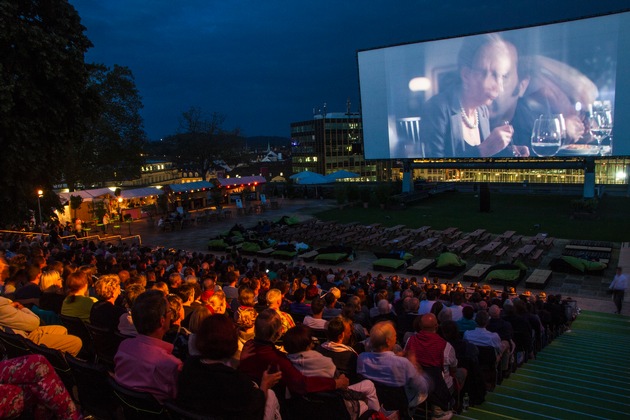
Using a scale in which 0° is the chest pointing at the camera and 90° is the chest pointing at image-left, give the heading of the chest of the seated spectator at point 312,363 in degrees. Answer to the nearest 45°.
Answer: approximately 225°

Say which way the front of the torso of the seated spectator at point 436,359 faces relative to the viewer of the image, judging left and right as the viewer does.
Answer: facing away from the viewer and to the right of the viewer

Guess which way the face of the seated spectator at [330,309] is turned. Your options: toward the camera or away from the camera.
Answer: away from the camera

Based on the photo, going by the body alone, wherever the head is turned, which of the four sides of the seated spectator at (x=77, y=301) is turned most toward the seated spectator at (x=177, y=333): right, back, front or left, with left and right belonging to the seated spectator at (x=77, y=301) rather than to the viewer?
right

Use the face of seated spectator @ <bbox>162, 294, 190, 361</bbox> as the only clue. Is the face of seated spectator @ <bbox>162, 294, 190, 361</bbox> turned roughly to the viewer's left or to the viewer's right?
to the viewer's right

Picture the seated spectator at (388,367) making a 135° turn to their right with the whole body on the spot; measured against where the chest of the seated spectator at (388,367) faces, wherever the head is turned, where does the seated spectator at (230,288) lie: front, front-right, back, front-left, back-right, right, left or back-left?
back-right

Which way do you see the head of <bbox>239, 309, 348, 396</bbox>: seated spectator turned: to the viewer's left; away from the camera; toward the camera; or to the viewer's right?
away from the camera

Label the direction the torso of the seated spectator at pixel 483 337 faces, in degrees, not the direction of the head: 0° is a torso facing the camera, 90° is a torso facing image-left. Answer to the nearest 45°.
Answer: approximately 225°

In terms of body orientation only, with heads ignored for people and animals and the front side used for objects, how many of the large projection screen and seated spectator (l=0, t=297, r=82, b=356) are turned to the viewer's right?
1

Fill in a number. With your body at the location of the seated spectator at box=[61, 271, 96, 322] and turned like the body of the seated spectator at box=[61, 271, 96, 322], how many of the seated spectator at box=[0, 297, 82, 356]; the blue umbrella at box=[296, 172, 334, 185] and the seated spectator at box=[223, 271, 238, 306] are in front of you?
2

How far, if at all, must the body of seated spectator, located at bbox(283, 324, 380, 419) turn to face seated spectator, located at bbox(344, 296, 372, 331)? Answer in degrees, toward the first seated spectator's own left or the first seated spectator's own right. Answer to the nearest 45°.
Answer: approximately 45° to the first seated spectator's own left

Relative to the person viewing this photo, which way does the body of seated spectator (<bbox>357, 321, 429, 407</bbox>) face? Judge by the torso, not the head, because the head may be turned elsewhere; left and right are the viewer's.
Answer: facing away from the viewer and to the right of the viewer

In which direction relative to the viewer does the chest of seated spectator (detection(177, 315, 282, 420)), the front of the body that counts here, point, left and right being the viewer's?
facing away from the viewer and to the right of the viewer

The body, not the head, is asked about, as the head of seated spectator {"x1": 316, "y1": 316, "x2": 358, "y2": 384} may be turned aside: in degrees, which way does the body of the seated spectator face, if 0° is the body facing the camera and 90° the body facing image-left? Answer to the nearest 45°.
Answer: approximately 225°

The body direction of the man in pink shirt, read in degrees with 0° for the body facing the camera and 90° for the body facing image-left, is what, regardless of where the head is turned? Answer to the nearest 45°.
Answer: approximately 225°

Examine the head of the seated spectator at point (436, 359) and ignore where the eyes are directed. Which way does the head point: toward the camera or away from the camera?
away from the camera
